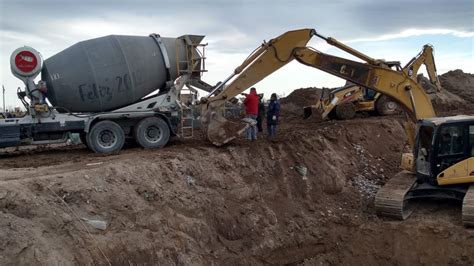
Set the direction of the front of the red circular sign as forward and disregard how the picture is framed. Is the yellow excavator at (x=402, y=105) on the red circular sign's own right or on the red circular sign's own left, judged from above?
on the red circular sign's own left

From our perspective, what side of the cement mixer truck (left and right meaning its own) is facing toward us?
left

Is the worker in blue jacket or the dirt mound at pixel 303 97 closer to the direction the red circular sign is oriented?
the worker in blue jacket

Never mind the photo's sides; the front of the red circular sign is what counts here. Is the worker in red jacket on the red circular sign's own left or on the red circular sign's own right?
on the red circular sign's own left

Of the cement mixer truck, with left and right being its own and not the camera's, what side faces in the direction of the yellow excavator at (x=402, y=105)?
back

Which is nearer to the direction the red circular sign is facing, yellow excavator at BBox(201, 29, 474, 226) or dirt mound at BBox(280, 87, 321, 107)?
the yellow excavator

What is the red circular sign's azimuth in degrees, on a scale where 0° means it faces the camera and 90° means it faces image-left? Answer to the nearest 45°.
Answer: approximately 0°

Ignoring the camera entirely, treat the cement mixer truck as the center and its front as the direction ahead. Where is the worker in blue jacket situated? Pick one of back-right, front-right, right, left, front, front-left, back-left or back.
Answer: back
